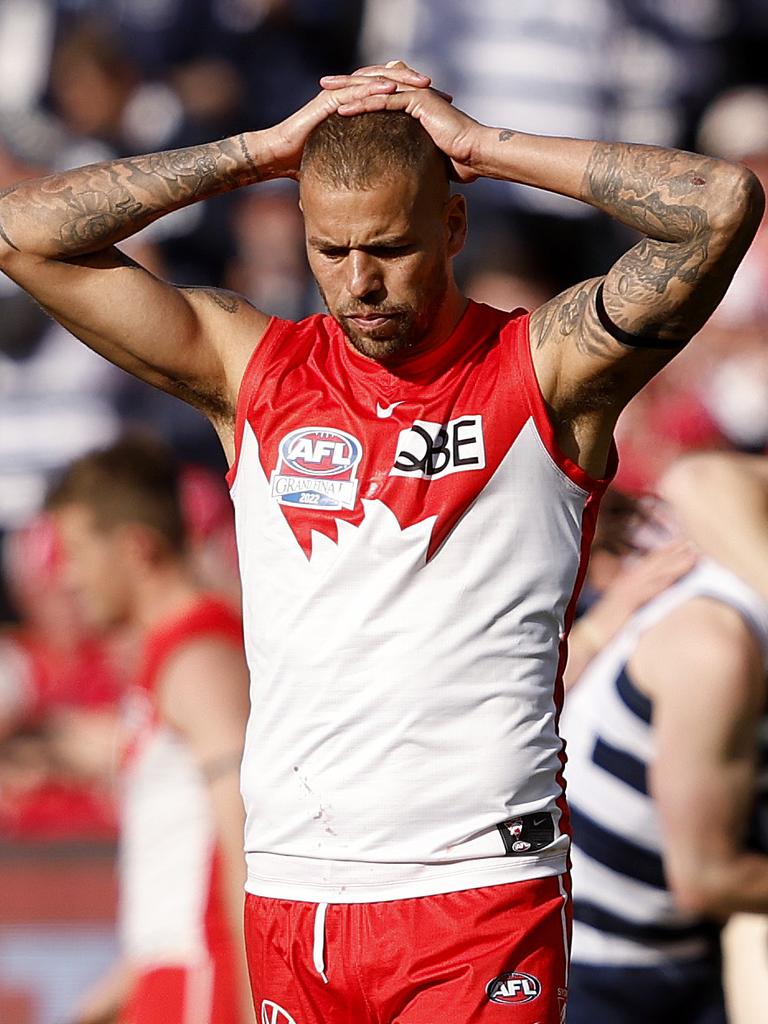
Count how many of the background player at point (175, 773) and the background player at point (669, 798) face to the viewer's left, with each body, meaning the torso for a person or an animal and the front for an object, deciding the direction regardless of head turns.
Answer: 1

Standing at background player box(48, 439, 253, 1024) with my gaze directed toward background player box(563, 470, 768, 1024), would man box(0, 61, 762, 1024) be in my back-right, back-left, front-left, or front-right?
front-right

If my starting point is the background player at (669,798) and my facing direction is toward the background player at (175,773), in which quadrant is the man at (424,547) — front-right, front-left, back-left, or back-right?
front-left

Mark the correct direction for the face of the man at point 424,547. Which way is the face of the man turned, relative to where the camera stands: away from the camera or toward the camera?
toward the camera

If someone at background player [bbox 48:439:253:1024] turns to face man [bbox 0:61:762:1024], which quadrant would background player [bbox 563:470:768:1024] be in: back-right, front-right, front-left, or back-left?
front-left

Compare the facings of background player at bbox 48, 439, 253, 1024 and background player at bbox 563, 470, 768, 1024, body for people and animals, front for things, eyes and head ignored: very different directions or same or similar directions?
very different directions

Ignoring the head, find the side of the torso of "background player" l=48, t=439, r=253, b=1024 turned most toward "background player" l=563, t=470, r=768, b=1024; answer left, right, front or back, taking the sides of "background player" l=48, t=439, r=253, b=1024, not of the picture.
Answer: back

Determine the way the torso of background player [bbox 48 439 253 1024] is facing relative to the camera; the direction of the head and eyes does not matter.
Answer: to the viewer's left

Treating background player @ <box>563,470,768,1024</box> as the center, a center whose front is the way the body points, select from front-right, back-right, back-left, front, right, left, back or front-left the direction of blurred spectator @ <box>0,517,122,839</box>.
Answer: back-left
